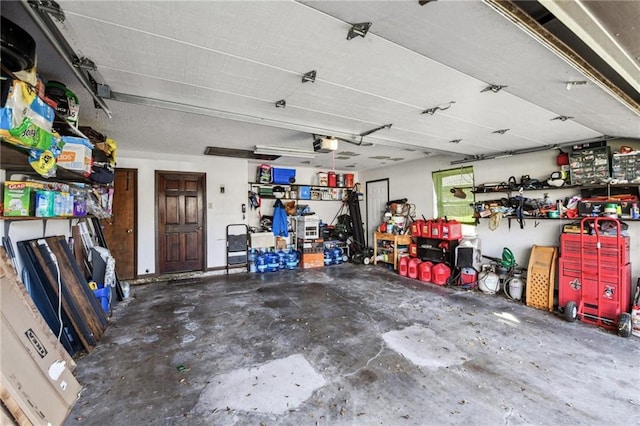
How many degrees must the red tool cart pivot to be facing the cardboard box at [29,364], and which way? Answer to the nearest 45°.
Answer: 0° — it already faces it

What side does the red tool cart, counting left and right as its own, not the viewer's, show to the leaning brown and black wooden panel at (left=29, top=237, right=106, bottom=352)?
front

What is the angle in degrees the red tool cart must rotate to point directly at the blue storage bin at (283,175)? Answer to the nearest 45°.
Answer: approximately 45° to its right

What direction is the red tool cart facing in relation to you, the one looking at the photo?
facing the viewer and to the left of the viewer

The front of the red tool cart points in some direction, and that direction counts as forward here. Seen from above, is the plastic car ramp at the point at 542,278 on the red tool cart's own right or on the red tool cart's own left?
on the red tool cart's own right

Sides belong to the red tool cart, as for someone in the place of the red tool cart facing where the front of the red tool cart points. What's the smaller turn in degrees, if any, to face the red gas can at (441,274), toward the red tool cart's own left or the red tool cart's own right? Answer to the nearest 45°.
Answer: approximately 45° to the red tool cart's own right

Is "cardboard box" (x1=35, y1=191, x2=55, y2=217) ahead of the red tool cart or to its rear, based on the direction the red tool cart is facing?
ahead

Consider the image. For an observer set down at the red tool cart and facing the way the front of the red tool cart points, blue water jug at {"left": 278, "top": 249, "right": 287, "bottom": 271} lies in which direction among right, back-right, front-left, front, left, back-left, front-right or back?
front-right

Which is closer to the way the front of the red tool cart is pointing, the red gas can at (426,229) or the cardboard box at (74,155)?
the cardboard box

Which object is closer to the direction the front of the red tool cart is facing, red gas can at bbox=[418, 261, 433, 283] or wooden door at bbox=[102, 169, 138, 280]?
the wooden door

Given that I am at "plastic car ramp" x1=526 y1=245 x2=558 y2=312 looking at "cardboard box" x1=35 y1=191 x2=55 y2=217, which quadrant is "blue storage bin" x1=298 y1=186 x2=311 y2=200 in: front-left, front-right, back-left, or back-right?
front-right

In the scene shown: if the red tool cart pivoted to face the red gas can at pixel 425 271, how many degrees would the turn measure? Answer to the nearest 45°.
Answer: approximately 45° to its right

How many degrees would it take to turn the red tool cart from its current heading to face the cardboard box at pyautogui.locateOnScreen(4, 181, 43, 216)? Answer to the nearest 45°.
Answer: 0° — it already faces it

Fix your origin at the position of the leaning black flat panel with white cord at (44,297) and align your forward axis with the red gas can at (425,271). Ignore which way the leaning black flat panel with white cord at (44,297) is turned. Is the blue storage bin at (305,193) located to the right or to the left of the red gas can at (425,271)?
left

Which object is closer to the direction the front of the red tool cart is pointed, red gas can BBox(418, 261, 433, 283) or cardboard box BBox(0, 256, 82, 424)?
the cardboard box
